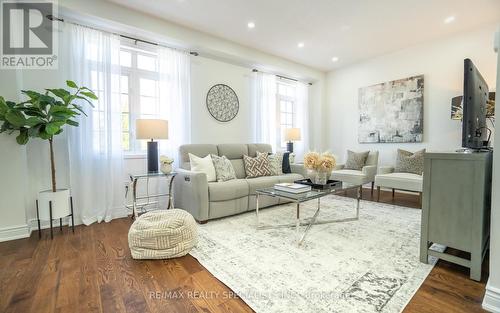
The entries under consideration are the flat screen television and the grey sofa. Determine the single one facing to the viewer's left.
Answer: the flat screen television

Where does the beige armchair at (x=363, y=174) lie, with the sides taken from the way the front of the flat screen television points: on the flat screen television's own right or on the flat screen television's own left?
on the flat screen television's own right

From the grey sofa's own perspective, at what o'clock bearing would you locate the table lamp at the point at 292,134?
The table lamp is roughly at 9 o'clock from the grey sofa.

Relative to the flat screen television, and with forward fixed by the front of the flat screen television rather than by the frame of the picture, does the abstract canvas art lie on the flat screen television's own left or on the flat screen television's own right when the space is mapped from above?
on the flat screen television's own right

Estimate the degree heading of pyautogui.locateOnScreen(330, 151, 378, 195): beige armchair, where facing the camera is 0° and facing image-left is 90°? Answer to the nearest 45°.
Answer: approximately 45°

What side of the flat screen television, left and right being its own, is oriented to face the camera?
left

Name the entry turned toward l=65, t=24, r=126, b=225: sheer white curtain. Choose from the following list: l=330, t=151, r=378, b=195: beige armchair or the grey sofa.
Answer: the beige armchair

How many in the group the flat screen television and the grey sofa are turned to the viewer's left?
1

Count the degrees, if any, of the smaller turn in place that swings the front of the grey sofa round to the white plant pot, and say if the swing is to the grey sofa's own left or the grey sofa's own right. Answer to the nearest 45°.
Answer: approximately 135° to the grey sofa's own right

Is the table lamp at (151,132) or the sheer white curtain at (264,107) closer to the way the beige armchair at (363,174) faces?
the table lamp

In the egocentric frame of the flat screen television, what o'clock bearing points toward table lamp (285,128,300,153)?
The table lamp is roughly at 1 o'clock from the flat screen television.
